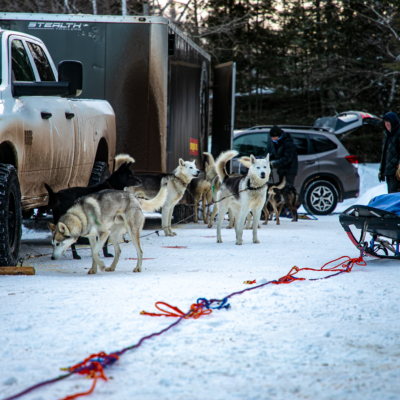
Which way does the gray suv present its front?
to the viewer's left

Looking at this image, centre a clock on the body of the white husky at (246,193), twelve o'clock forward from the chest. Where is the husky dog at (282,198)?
The husky dog is roughly at 8 o'clock from the white husky.

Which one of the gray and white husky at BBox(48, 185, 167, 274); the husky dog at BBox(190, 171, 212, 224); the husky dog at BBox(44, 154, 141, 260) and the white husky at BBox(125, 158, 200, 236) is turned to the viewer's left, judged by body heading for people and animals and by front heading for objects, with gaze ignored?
the gray and white husky

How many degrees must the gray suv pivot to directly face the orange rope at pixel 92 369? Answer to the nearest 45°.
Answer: approximately 90° to its left

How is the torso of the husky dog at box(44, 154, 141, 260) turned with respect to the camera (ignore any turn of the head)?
to the viewer's right

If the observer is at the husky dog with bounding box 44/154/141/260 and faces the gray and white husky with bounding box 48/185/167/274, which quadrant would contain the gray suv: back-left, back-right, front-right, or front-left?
back-left

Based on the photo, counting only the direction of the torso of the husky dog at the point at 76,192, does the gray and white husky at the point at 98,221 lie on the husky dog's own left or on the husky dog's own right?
on the husky dog's own right

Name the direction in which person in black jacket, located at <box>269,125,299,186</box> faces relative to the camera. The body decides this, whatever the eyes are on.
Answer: to the viewer's left

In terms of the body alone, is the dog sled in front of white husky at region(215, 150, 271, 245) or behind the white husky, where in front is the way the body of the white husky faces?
in front

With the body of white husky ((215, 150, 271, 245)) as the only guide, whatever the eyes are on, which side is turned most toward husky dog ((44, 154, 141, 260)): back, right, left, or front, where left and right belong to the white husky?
right

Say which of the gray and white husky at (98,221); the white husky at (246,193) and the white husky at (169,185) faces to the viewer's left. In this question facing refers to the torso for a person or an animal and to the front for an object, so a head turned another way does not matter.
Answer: the gray and white husky
